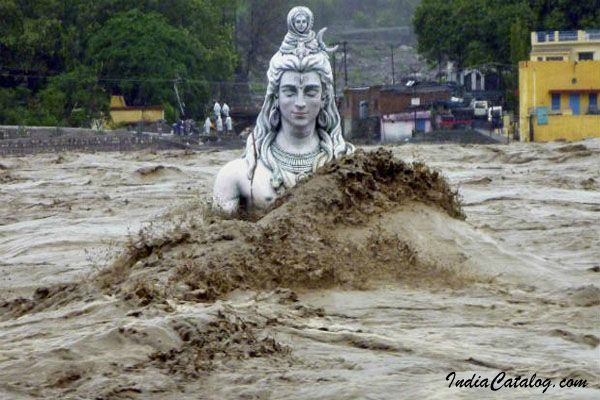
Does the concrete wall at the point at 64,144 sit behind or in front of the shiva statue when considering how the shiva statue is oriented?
behind

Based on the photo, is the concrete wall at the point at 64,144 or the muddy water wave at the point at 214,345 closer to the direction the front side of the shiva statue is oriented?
the muddy water wave

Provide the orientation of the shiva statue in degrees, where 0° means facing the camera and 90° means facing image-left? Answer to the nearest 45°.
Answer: approximately 0°

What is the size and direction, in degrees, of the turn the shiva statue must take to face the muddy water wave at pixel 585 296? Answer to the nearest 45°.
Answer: approximately 45° to its left

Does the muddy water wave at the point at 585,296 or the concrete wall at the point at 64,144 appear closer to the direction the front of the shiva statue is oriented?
the muddy water wave

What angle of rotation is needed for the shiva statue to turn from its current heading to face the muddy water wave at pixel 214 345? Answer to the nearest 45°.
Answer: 0° — it already faces it
